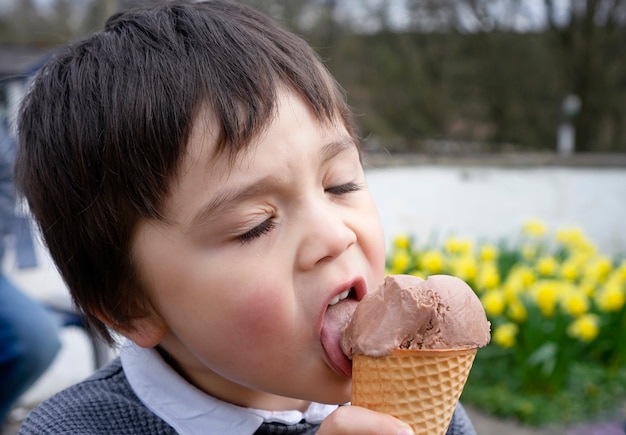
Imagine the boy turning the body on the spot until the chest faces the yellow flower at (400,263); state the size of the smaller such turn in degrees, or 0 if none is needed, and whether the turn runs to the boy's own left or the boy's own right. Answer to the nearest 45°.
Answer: approximately 135° to the boy's own left

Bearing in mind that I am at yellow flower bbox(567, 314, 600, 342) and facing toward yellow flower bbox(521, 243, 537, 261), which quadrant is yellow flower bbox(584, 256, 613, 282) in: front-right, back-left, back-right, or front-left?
front-right

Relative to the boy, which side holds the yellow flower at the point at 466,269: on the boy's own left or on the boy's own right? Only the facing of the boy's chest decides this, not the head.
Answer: on the boy's own left

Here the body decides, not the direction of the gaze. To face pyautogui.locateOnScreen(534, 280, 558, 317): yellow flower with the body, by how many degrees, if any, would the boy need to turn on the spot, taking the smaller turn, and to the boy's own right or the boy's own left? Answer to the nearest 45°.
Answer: approximately 90° to the boy's own left

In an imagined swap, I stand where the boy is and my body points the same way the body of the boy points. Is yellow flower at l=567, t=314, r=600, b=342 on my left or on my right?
on my left

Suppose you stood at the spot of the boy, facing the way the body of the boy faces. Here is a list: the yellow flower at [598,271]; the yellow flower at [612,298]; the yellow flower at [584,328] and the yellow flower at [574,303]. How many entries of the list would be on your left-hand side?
4

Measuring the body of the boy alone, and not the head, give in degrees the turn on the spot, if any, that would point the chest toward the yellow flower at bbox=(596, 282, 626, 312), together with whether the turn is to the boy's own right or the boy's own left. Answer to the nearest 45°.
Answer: approximately 90° to the boy's own left

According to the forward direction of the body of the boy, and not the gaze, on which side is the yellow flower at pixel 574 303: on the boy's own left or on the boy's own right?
on the boy's own left

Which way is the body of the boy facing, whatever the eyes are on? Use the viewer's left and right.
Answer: facing the viewer and to the right of the viewer

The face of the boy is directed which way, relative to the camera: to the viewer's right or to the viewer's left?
to the viewer's right

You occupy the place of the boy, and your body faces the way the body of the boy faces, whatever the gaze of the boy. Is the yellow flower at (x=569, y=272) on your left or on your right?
on your left

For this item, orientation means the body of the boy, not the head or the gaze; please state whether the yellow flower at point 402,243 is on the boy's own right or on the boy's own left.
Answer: on the boy's own left

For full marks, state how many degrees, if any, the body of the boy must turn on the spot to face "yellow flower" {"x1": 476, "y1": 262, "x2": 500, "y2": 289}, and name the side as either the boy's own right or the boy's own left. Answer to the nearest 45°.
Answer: approximately 90° to the boy's own left
